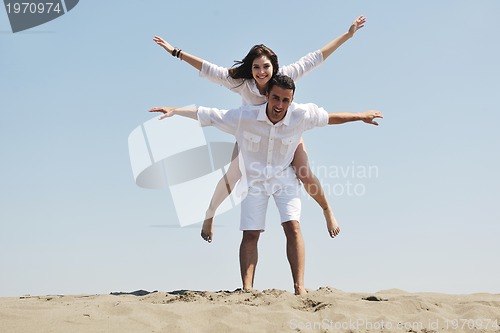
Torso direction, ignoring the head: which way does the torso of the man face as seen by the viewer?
toward the camera

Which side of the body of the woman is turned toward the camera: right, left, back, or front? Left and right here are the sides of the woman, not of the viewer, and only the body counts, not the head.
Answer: front
